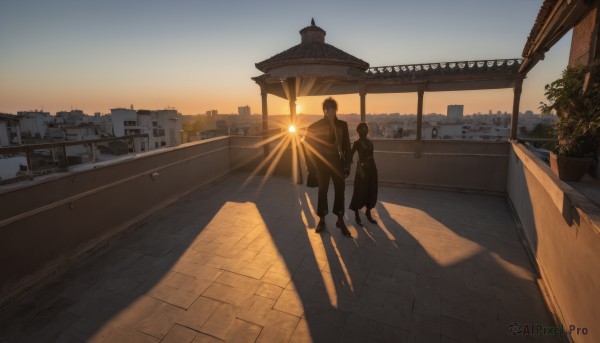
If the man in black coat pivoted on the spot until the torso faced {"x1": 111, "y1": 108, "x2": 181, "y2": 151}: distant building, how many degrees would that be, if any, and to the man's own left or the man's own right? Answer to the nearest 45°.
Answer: approximately 135° to the man's own right

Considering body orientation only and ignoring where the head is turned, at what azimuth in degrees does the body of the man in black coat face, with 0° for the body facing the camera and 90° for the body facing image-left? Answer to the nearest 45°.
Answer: approximately 0°

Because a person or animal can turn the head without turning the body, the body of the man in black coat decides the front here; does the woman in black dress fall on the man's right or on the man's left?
on the man's left

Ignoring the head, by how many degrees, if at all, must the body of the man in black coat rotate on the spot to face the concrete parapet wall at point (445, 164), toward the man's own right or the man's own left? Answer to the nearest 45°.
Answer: approximately 135° to the man's own left

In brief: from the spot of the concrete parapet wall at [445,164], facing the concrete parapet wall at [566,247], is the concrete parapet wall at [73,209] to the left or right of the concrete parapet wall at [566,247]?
right

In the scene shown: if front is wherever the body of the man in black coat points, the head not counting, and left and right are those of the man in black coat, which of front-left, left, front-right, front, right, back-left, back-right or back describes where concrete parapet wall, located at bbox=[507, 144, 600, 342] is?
front-left

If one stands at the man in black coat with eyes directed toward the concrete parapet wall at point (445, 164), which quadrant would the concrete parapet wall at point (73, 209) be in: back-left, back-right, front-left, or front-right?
back-left
